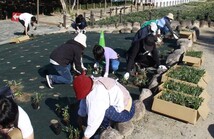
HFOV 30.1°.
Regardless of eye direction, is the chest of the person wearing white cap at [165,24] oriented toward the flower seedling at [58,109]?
no

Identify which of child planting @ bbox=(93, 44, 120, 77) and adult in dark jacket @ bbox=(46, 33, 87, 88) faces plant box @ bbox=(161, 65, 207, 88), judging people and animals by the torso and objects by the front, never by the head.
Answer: the adult in dark jacket

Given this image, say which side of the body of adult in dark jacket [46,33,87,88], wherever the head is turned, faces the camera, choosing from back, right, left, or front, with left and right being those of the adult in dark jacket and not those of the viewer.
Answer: right

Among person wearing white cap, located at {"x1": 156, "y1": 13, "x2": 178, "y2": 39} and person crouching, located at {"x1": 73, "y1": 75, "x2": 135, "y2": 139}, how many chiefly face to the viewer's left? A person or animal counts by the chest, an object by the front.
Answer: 1

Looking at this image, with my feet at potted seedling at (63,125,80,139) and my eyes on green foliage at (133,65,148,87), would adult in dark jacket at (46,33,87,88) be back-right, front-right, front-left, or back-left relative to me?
front-left

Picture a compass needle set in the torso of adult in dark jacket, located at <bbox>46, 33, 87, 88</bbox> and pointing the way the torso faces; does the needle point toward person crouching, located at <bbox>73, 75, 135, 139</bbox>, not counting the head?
no

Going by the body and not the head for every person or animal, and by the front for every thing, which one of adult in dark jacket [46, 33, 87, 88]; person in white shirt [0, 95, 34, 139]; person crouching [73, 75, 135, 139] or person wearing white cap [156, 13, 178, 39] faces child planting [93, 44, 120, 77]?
the adult in dark jacket

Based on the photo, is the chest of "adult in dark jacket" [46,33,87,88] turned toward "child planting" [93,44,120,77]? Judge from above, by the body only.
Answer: yes

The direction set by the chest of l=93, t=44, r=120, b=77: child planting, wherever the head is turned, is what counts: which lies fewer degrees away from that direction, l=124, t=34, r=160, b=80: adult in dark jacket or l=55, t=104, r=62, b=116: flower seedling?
the flower seedling
